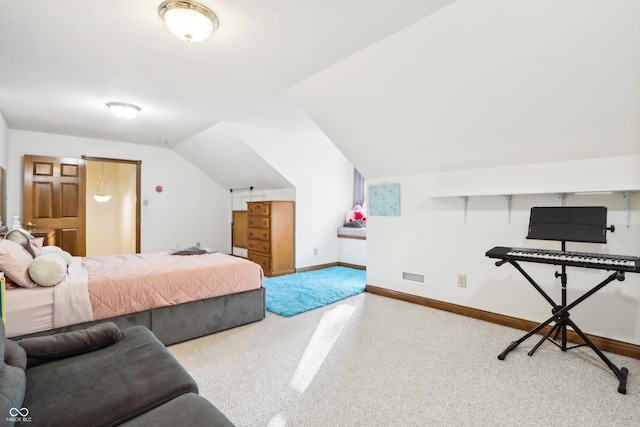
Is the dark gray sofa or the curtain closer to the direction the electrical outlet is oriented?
the dark gray sofa

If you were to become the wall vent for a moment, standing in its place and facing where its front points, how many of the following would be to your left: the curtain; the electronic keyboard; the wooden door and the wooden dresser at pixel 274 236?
1

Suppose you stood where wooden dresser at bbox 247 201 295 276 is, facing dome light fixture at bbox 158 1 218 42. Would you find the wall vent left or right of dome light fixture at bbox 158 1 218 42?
left

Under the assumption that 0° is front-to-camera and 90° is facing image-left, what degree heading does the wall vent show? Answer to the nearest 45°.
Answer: approximately 45°

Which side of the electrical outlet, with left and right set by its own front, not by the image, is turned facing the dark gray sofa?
front

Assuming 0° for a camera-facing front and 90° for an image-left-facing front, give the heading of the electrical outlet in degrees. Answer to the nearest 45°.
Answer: approximately 45°

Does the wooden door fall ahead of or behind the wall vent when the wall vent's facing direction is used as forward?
ahead

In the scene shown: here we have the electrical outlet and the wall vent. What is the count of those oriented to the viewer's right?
0

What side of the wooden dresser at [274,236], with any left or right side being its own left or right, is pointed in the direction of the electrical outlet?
left

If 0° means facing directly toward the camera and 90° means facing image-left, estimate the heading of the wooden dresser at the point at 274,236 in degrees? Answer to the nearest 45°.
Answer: approximately 45°

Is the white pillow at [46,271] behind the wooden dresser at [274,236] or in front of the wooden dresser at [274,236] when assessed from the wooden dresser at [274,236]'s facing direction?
in front

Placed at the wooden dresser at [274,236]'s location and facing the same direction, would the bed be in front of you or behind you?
in front
